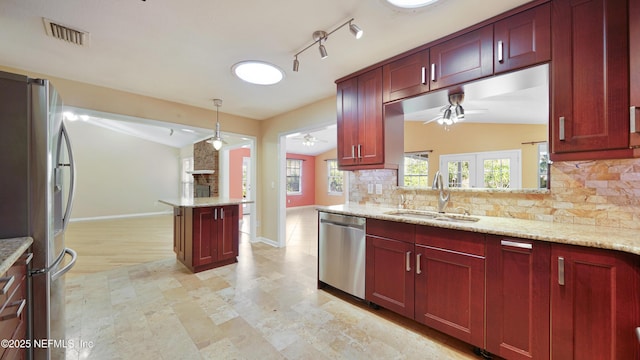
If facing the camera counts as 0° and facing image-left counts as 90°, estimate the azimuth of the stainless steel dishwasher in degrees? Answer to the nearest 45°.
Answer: approximately 45°

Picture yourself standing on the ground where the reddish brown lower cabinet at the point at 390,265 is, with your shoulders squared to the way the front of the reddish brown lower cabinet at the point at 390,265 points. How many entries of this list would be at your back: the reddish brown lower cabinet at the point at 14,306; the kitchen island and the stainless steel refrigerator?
0

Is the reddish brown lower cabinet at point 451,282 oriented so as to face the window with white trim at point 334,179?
no

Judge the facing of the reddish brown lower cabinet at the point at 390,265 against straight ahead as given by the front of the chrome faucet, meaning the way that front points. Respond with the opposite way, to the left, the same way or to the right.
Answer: the same way

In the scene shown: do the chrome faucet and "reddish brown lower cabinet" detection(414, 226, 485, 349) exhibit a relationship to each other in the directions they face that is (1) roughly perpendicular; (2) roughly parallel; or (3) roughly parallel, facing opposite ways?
roughly parallel

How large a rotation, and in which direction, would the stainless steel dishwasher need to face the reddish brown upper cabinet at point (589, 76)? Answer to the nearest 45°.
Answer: approximately 90° to its left

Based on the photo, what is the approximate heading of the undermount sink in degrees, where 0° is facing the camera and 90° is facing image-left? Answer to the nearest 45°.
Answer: approximately 45°

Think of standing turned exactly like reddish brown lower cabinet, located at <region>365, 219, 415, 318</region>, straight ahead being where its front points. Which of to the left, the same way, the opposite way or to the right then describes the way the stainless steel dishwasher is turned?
the same way

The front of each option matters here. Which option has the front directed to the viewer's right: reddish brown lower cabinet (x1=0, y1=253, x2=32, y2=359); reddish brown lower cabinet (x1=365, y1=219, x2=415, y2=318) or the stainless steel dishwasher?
reddish brown lower cabinet (x1=0, y1=253, x2=32, y2=359)

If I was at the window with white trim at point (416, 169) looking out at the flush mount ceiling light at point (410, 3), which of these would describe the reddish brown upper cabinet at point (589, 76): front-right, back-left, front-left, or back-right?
front-left

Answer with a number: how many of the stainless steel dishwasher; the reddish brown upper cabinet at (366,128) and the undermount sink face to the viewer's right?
0

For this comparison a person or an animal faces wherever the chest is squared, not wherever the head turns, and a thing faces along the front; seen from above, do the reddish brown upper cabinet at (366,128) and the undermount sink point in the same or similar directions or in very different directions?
same or similar directions

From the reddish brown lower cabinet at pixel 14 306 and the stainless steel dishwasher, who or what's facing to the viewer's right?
the reddish brown lower cabinet

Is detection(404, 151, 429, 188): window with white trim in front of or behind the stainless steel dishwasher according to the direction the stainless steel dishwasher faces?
behind

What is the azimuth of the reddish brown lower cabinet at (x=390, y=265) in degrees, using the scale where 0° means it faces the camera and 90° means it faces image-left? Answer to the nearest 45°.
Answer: approximately 45°

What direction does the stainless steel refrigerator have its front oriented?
to the viewer's right

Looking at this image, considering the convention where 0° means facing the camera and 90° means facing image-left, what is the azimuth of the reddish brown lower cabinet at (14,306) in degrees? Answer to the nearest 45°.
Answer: approximately 270°

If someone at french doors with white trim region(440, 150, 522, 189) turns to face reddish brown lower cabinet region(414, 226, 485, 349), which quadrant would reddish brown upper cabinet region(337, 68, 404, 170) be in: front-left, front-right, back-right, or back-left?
front-right
